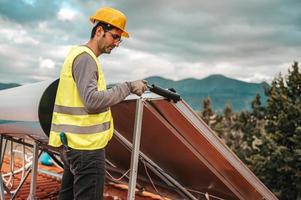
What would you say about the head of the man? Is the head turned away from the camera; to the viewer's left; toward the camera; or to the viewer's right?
to the viewer's right

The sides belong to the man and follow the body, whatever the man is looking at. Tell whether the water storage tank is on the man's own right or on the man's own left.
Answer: on the man's own left

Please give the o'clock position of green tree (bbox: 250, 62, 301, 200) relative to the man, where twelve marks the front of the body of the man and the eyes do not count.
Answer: The green tree is roughly at 10 o'clock from the man.

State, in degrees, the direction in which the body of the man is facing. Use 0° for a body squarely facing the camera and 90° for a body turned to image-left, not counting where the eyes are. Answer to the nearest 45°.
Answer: approximately 270°

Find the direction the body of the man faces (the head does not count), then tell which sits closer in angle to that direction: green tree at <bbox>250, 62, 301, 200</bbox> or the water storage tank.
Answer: the green tree
